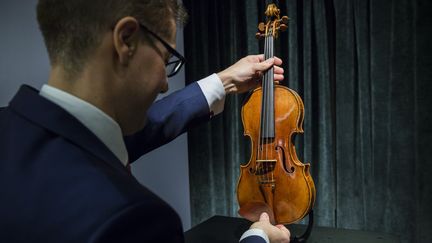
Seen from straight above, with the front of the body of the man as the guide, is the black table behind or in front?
in front

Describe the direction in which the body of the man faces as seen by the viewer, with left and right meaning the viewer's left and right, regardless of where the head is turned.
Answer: facing away from the viewer and to the right of the viewer

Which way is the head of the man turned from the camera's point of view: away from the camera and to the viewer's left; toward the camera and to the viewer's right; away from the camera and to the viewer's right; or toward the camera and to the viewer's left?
away from the camera and to the viewer's right
